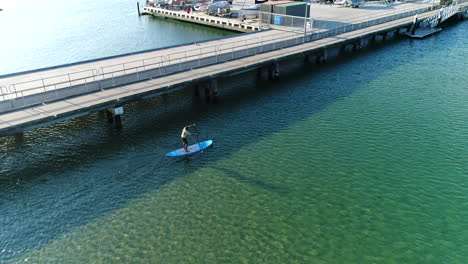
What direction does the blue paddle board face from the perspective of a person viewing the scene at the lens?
facing away from the viewer and to the right of the viewer
